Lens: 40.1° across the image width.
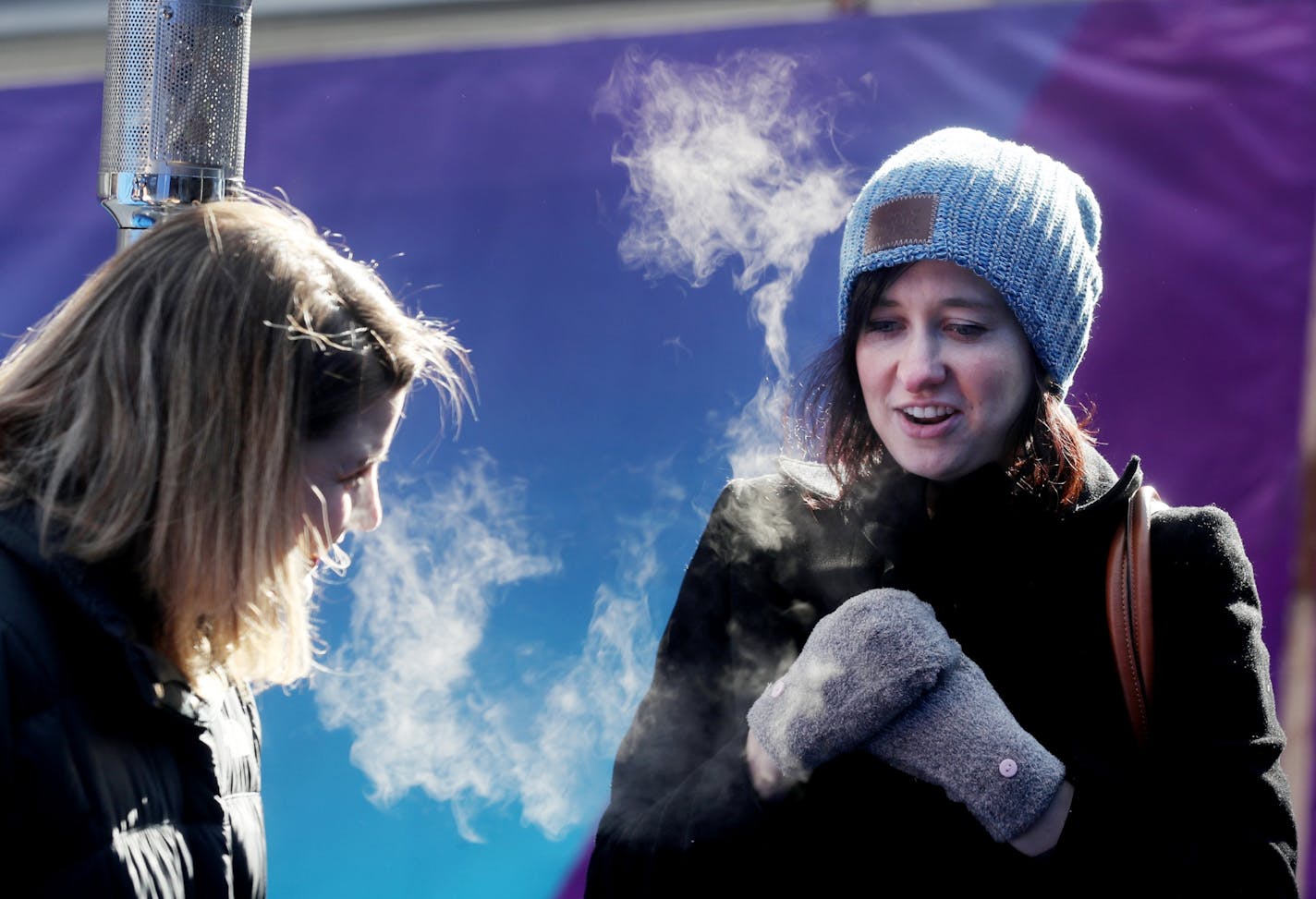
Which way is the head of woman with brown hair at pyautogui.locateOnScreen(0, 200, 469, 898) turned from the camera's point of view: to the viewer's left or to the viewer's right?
to the viewer's right

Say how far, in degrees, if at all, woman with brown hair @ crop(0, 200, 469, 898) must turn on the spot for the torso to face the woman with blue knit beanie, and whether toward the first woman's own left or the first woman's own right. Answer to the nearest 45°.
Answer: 0° — they already face them

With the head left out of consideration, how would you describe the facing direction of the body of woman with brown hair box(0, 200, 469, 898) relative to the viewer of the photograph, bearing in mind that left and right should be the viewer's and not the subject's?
facing to the right of the viewer

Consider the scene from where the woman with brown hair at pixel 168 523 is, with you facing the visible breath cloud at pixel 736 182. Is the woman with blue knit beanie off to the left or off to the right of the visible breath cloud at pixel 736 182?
right
